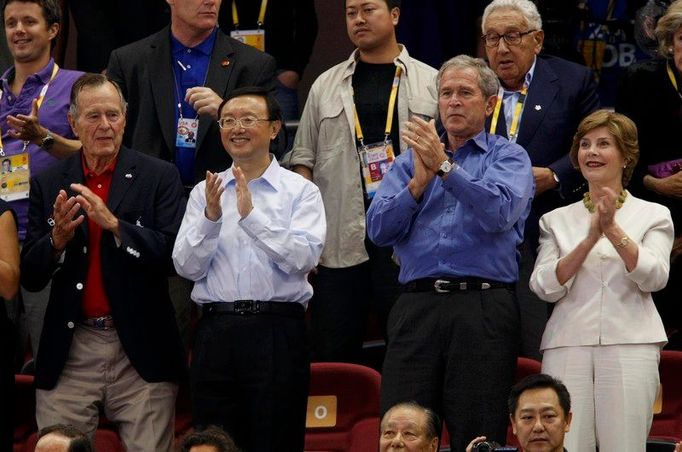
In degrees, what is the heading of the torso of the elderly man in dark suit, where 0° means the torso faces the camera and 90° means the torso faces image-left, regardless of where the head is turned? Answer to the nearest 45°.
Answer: approximately 45°

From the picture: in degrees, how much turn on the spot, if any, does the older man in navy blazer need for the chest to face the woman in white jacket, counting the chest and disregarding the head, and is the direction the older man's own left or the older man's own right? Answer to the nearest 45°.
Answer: approximately 90° to the older man's own left

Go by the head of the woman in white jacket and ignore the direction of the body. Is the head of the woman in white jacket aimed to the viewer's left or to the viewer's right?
to the viewer's left

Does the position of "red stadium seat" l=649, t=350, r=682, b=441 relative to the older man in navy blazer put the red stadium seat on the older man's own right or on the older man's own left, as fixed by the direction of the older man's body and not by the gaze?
on the older man's own left

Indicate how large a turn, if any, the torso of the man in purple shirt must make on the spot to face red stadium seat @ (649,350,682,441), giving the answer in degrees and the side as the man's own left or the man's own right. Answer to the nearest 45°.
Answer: approximately 135° to the man's own left

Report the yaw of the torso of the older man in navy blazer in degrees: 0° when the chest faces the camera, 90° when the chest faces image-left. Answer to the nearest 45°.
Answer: approximately 0°
